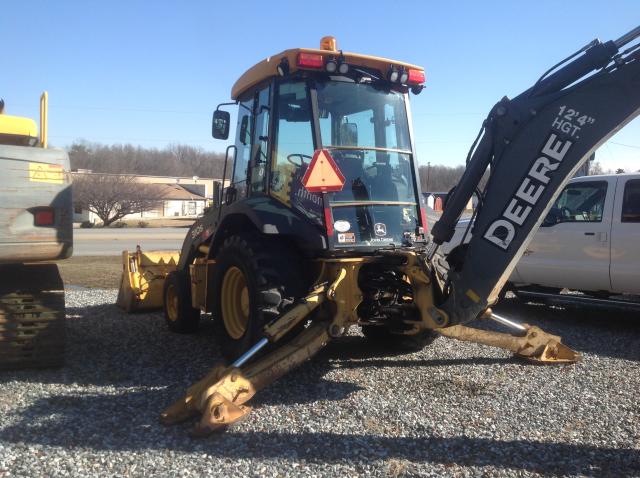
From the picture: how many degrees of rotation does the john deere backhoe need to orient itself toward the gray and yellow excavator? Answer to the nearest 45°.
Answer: approximately 45° to its left

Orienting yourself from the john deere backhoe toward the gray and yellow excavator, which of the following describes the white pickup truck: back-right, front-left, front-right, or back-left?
back-right

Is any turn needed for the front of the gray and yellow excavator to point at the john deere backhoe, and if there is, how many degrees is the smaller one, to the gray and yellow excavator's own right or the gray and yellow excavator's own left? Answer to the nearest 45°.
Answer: approximately 90° to the gray and yellow excavator's own right

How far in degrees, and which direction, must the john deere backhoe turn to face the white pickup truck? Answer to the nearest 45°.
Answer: approximately 90° to its right

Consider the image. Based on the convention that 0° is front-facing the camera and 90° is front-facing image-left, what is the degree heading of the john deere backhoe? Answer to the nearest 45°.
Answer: approximately 135°

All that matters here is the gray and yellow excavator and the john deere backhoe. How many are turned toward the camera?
0

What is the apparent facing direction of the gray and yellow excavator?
away from the camera

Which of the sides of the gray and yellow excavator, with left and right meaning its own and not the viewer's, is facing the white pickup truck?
right
